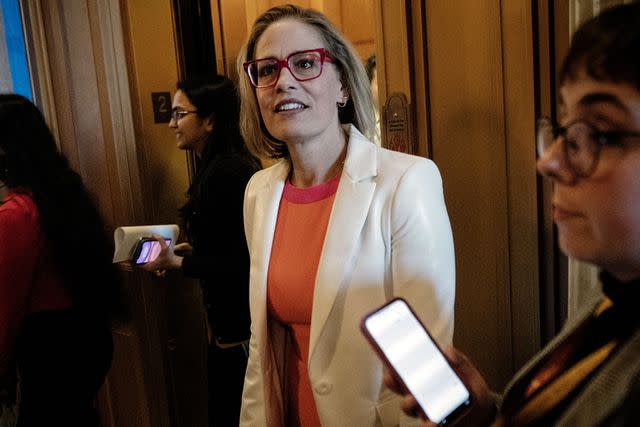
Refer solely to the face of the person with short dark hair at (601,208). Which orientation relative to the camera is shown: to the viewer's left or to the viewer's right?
to the viewer's left

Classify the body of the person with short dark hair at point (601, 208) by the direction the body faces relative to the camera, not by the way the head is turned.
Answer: to the viewer's left
